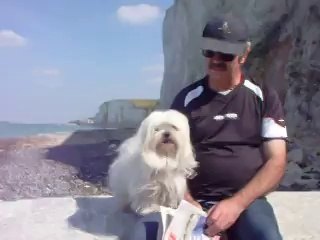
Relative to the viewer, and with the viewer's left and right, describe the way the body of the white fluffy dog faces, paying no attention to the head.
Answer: facing the viewer and to the right of the viewer
